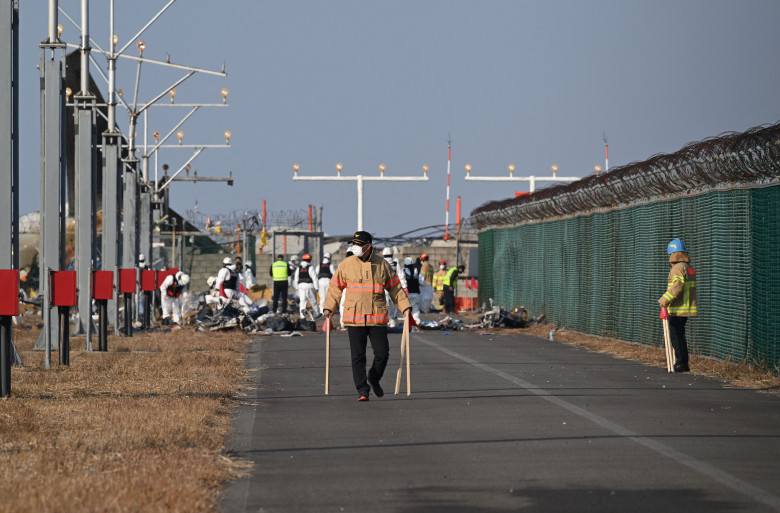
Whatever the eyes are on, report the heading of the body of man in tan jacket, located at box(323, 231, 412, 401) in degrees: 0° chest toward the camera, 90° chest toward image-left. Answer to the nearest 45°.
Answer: approximately 0°

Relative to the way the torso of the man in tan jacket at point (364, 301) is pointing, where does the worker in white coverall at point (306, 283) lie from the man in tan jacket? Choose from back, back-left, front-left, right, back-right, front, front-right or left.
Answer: back

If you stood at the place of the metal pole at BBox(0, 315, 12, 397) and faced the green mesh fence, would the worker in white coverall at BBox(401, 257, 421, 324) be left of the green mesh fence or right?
left

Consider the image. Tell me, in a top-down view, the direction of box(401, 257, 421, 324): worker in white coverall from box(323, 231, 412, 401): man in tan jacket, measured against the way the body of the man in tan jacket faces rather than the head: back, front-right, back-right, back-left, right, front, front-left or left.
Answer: back
